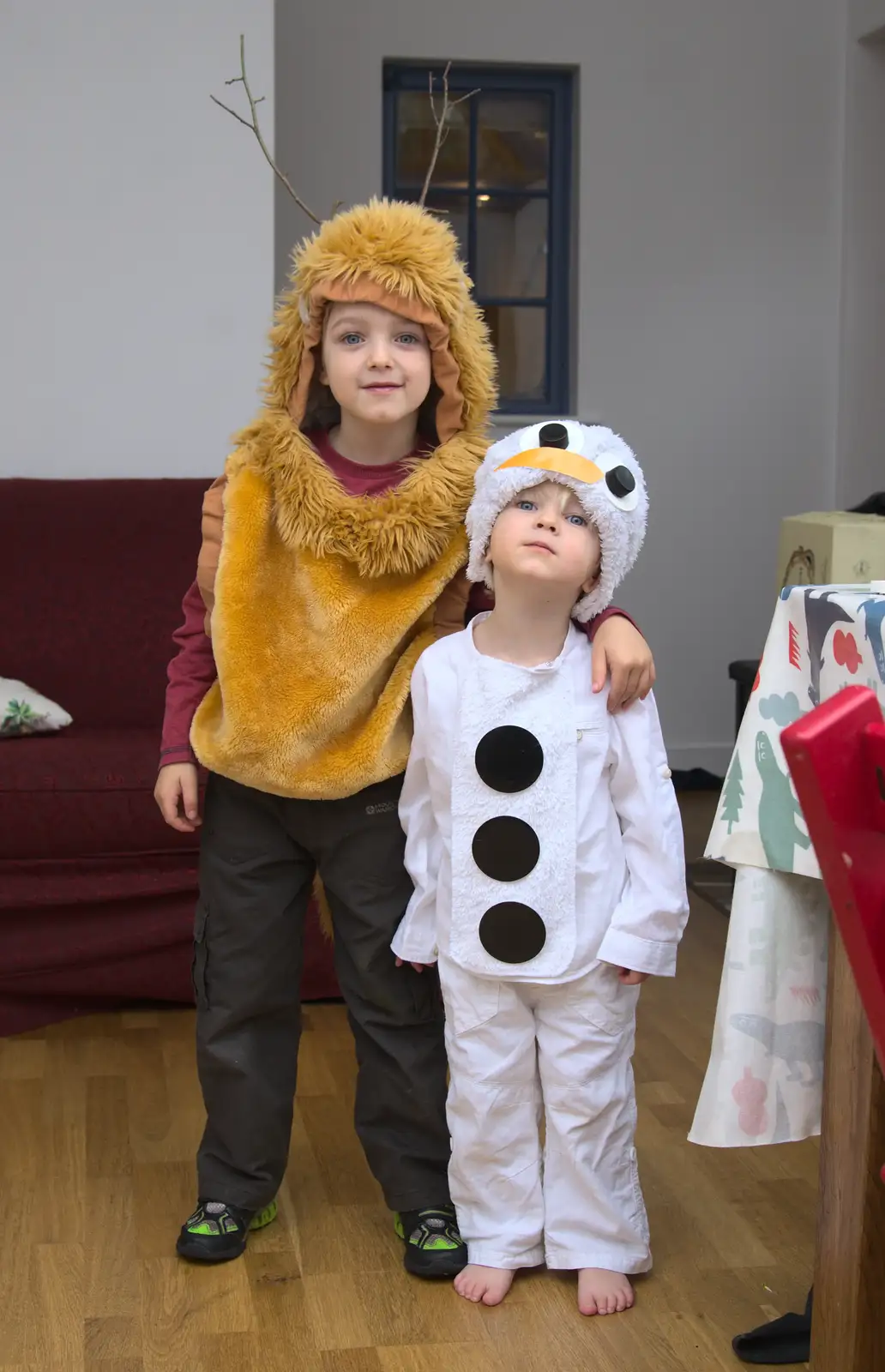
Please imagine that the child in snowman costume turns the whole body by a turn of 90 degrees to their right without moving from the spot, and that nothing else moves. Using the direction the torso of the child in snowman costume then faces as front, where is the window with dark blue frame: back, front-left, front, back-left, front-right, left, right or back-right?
right

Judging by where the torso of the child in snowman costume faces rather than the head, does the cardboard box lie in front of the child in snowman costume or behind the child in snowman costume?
behind

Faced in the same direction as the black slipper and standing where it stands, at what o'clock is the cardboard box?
The cardboard box is roughly at 3 o'clock from the black slipper.

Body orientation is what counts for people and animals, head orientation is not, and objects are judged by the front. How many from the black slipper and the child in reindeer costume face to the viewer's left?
1

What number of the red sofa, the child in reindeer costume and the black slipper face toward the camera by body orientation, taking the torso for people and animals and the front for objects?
2

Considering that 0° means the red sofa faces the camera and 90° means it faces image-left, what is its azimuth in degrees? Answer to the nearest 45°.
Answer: approximately 0°

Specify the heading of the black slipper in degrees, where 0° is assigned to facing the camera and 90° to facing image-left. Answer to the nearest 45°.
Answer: approximately 90°

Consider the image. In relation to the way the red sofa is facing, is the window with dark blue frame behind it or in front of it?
behind
